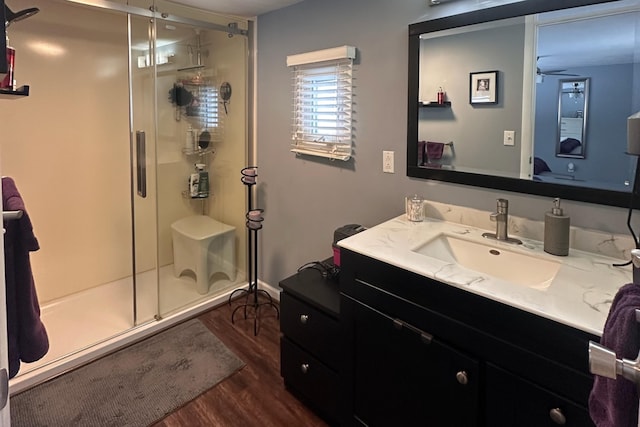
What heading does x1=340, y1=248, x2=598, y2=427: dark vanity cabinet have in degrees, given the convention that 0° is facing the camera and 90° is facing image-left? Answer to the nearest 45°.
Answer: approximately 45°

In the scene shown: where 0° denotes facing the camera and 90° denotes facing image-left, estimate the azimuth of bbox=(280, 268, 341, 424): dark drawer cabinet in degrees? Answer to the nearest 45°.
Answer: approximately 45°

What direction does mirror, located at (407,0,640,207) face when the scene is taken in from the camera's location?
facing the viewer and to the left of the viewer

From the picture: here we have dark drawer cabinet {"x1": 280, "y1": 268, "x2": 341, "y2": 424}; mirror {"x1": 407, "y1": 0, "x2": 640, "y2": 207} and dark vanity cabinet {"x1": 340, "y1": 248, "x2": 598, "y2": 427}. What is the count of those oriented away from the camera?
0

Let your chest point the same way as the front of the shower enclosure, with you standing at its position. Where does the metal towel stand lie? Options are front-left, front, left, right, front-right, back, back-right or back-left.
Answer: front-right

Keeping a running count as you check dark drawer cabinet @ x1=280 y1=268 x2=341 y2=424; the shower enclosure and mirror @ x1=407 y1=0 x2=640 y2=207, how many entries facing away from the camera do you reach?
0

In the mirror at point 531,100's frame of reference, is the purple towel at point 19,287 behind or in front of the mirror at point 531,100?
in front

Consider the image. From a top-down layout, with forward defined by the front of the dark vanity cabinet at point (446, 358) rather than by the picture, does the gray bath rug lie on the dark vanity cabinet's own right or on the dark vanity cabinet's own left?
on the dark vanity cabinet's own right

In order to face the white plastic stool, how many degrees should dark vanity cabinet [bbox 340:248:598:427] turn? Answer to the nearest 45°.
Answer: approximately 90° to its right

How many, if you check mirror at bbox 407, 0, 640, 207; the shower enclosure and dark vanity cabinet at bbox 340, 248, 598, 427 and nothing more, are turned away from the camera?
0

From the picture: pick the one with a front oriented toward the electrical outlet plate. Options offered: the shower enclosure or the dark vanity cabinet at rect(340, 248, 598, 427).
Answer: the shower enclosure
